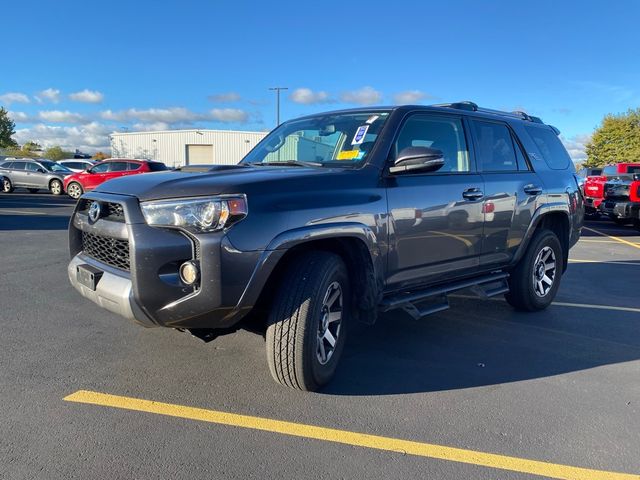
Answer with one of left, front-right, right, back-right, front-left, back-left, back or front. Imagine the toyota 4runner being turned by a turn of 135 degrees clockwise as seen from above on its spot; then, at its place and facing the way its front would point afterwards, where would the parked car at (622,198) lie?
front-right

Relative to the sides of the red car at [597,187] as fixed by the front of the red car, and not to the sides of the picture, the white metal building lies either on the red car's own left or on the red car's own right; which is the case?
on the red car's own right

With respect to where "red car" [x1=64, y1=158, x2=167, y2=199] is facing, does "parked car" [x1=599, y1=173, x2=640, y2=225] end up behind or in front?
behind

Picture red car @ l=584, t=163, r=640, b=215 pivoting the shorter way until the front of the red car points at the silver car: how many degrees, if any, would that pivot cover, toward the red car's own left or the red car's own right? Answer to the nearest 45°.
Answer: approximately 90° to the red car's own left

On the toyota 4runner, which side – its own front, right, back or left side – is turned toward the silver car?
right

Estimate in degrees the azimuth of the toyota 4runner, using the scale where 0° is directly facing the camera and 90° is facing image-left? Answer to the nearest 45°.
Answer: approximately 45°

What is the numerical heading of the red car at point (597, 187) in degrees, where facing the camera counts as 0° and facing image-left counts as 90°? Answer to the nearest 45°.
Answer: approximately 45°

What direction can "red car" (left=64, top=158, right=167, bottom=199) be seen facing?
to the viewer's left

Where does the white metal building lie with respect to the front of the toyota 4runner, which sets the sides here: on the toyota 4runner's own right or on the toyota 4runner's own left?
on the toyota 4runner's own right

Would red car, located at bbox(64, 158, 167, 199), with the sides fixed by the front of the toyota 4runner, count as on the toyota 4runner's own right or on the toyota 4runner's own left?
on the toyota 4runner's own right

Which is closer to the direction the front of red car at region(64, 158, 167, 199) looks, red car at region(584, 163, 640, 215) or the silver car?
the silver car
